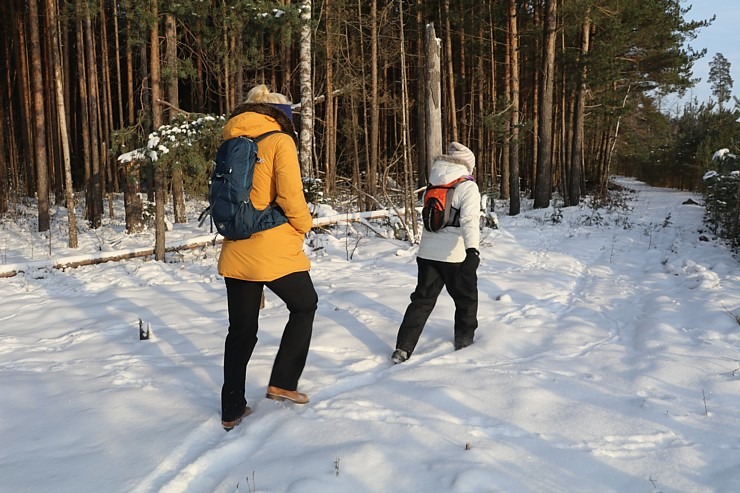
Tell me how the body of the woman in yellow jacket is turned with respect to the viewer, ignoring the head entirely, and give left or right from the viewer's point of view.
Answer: facing away from the viewer and to the right of the viewer

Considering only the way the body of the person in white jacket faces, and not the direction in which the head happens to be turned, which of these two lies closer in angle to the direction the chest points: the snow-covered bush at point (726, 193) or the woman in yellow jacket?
the snow-covered bush

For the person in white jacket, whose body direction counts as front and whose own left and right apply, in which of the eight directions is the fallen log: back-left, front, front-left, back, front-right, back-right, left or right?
left

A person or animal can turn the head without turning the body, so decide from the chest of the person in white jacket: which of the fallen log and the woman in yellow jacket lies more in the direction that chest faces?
the fallen log

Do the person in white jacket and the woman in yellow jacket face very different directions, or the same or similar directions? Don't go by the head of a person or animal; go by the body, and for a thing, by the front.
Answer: same or similar directions

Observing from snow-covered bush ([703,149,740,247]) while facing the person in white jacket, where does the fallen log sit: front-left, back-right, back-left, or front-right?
front-right

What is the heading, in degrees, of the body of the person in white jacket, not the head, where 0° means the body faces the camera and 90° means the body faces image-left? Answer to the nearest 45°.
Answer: approximately 225°

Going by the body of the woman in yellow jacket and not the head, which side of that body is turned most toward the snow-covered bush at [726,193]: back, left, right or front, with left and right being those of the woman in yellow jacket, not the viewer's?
front

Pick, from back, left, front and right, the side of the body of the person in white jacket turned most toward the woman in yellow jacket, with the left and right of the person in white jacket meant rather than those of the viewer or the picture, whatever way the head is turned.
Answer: back

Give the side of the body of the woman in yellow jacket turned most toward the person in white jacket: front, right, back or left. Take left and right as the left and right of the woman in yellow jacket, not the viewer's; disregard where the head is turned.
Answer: front
